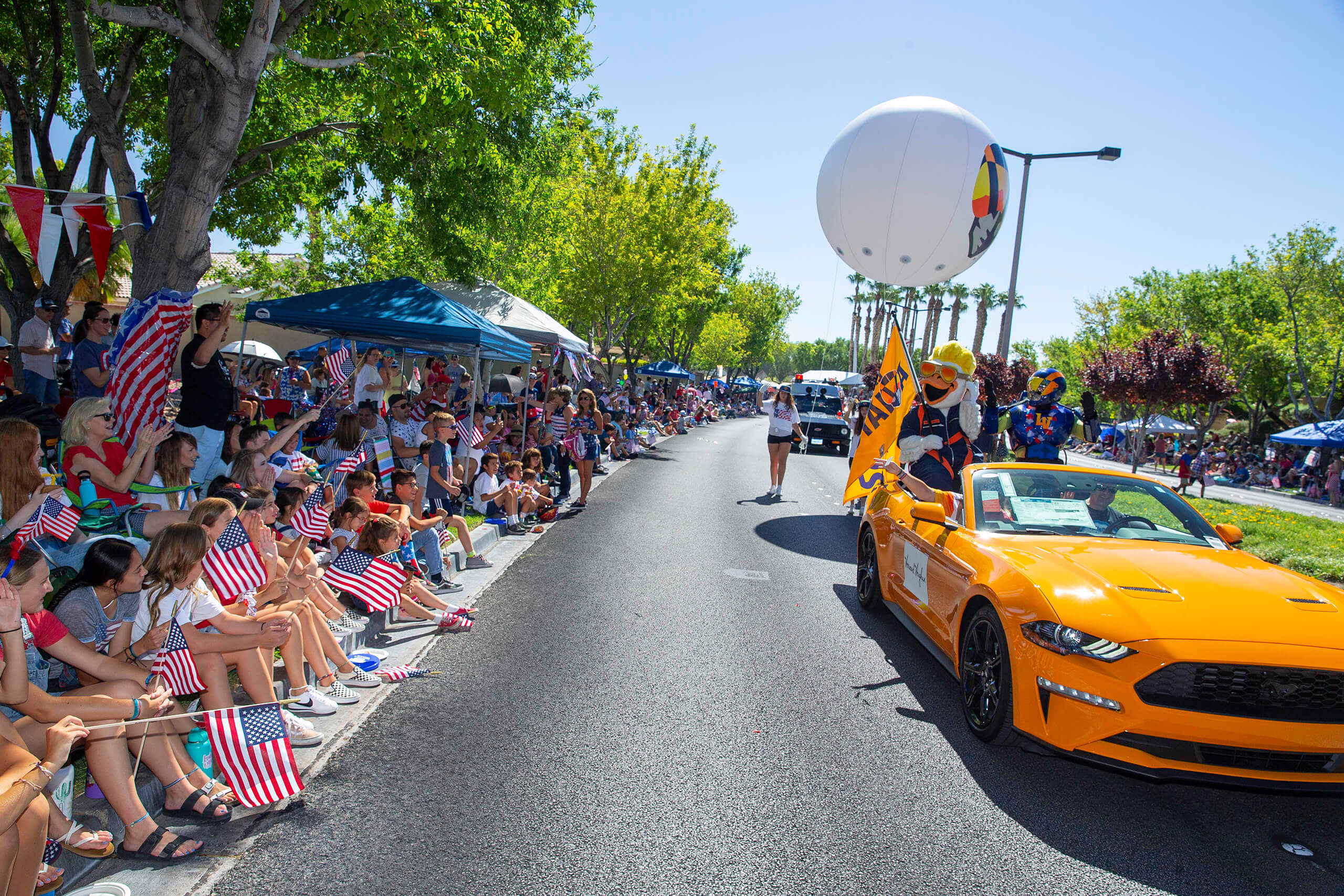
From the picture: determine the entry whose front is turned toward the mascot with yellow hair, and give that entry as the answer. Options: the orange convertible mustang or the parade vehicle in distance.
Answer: the parade vehicle in distance

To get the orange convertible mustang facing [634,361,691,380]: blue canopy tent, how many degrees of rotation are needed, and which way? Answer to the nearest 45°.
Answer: approximately 180°

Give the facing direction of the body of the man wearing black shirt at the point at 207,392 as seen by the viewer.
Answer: to the viewer's right

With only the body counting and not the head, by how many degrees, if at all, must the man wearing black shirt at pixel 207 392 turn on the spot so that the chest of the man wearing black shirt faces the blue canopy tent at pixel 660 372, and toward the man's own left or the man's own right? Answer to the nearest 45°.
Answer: approximately 45° to the man's own left

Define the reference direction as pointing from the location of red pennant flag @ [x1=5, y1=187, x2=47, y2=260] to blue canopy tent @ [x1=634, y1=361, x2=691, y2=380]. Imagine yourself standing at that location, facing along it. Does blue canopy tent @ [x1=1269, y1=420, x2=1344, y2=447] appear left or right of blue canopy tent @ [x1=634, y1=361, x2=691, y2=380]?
right

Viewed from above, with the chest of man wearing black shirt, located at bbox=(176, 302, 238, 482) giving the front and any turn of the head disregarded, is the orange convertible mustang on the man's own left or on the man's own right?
on the man's own right

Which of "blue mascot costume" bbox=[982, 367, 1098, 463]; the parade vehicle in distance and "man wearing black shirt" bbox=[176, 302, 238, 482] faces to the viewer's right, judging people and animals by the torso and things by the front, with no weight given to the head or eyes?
the man wearing black shirt
